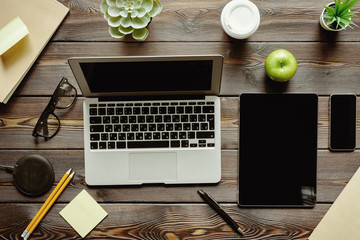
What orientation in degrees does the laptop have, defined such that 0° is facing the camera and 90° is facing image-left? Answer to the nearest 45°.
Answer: approximately 0°
